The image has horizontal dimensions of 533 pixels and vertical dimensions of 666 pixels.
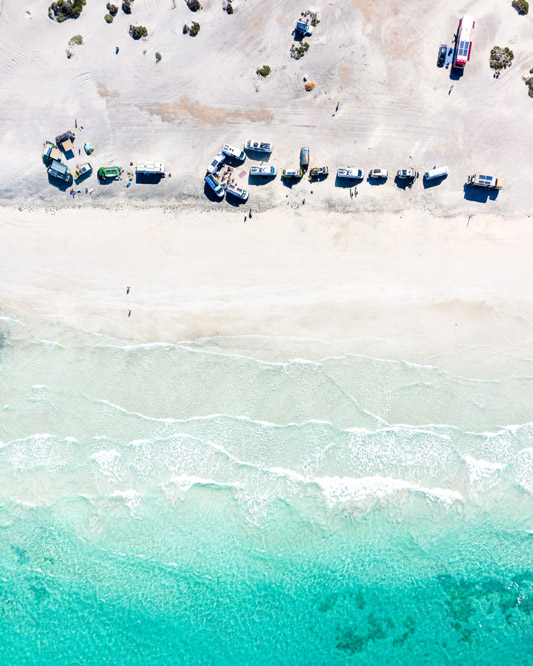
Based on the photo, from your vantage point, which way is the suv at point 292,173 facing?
to the viewer's right

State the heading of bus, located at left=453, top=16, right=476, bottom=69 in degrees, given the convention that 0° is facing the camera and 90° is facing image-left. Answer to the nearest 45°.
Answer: approximately 180°

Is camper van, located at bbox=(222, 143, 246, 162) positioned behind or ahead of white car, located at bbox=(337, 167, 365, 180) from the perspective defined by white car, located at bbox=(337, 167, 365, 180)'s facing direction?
behind

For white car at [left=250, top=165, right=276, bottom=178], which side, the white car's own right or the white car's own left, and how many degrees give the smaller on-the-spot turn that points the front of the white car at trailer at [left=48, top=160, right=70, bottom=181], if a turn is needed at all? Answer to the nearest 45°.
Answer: approximately 180°

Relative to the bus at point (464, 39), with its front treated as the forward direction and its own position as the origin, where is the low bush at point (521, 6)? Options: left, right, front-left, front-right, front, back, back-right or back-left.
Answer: front-right

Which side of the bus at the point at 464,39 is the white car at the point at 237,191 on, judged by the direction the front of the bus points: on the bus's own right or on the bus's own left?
on the bus's own left

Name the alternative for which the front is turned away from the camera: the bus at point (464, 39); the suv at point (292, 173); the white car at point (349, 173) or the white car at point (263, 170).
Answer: the bus

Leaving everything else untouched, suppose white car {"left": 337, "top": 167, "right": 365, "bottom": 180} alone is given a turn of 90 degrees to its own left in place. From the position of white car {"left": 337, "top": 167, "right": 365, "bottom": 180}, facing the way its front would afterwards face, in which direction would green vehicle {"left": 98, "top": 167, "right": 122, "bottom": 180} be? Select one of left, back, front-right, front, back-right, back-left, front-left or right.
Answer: left

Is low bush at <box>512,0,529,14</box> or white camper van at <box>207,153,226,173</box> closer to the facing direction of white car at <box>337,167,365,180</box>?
the low bush

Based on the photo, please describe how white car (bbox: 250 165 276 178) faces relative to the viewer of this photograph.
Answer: facing to the right of the viewer

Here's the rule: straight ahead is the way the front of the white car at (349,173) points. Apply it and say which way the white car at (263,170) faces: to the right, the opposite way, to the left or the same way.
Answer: the same way
